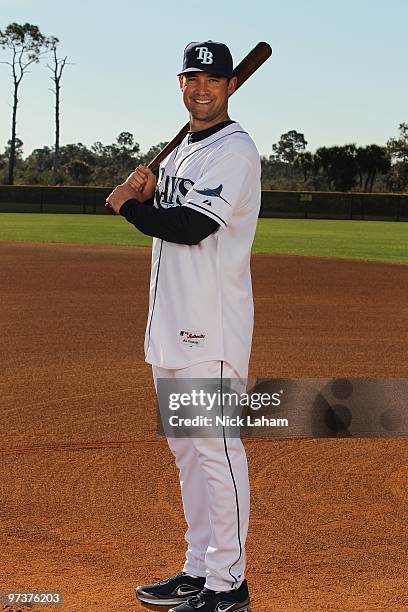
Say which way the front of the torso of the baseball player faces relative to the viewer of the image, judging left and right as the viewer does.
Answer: facing the viewer and to the left of the viewer

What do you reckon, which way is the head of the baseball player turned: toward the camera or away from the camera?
toward the camera
